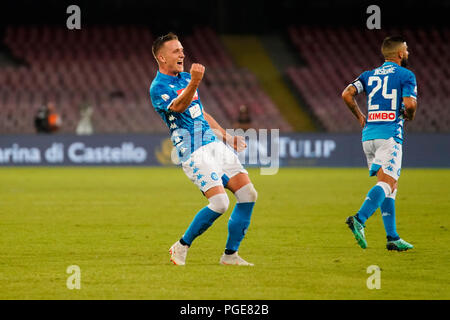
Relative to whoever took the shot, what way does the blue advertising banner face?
facing the viewer

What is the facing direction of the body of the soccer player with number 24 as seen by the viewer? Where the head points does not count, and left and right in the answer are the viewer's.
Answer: facing away from the viewer and to the right of the viewer

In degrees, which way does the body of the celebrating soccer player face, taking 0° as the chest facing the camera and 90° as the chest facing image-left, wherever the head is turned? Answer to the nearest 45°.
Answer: approximately 315°

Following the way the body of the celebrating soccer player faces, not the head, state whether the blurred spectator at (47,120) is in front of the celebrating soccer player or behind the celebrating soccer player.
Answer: behind

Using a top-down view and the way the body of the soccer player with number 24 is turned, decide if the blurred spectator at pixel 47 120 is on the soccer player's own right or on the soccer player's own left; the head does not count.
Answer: on the soccer player's own left

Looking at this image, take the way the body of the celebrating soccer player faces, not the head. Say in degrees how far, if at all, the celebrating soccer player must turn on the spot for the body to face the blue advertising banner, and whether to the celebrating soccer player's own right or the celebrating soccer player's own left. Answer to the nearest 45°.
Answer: approximately 135° to the celebrating soccer player's own left

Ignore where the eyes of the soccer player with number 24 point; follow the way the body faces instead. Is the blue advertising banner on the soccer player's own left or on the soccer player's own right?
on the soccer player's own left

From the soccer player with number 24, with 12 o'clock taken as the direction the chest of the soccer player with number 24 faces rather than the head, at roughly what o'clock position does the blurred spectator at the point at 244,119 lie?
The blurred spectator is roughly at 10 o'clock from the soccer player with number 24.

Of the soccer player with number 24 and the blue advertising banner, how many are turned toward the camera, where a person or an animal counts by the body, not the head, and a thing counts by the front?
1

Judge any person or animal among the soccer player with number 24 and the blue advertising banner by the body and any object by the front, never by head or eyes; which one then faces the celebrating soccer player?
the blue advertising banner

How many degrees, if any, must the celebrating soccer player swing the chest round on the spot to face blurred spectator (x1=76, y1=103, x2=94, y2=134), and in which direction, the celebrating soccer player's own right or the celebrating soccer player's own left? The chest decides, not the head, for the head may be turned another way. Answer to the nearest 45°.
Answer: approximately 135° to the celebrating soccer player's own left

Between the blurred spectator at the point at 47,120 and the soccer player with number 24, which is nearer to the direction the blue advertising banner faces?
the soccer player with number 24

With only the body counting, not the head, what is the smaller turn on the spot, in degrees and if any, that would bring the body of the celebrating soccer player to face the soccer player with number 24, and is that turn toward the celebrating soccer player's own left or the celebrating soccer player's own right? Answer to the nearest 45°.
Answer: approximately 90° to the celebrating soccer player's own left

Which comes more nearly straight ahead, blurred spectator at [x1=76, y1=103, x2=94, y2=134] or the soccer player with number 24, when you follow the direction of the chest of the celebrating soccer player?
the soccer player with number 24
